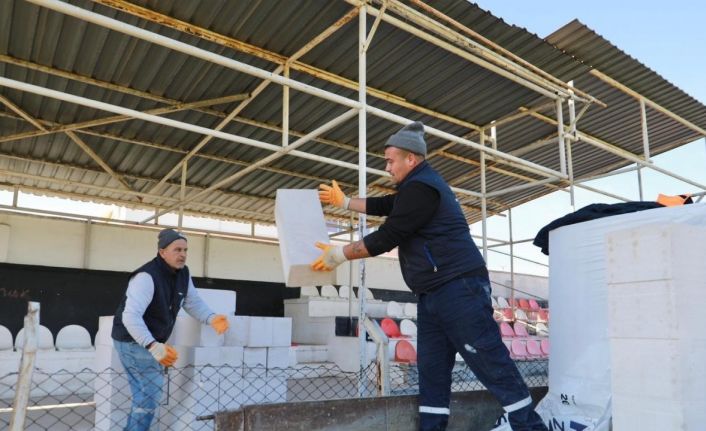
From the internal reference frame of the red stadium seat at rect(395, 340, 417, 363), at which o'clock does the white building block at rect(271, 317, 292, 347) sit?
The white building block is roughly at 2 o'clock from the red stadium seat.

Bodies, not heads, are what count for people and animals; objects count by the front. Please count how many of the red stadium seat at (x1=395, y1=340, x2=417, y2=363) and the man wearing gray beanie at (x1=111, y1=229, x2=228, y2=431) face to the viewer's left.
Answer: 0

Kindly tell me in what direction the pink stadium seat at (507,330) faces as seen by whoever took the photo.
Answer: facing the viewer and to the right of the viewer

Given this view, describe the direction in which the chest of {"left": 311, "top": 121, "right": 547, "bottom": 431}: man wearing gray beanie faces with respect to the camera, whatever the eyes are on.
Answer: to the viewer's left

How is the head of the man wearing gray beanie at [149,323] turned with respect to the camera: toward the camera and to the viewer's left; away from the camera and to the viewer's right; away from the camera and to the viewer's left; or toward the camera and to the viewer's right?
toward the camera and to the viewer's right

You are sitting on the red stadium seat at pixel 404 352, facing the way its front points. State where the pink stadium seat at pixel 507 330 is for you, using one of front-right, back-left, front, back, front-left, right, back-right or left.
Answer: left

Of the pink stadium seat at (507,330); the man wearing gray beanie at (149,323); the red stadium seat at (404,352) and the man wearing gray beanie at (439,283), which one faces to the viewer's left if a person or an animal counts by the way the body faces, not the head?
the man wearing gray beanie at (439,283)

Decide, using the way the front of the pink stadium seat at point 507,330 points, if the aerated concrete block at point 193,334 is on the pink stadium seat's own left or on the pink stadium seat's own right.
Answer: on the pink stadium seat's own right

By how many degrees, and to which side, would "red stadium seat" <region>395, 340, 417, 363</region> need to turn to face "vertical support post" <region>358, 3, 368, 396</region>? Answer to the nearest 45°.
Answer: approximately 45° to its right

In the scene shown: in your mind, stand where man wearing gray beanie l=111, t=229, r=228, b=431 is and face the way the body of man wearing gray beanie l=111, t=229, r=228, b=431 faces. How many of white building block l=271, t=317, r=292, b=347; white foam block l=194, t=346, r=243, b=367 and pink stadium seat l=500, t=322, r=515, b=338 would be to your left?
3

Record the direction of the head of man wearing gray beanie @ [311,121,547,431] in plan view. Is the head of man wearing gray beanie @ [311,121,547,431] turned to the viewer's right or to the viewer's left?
to the viewer's left
